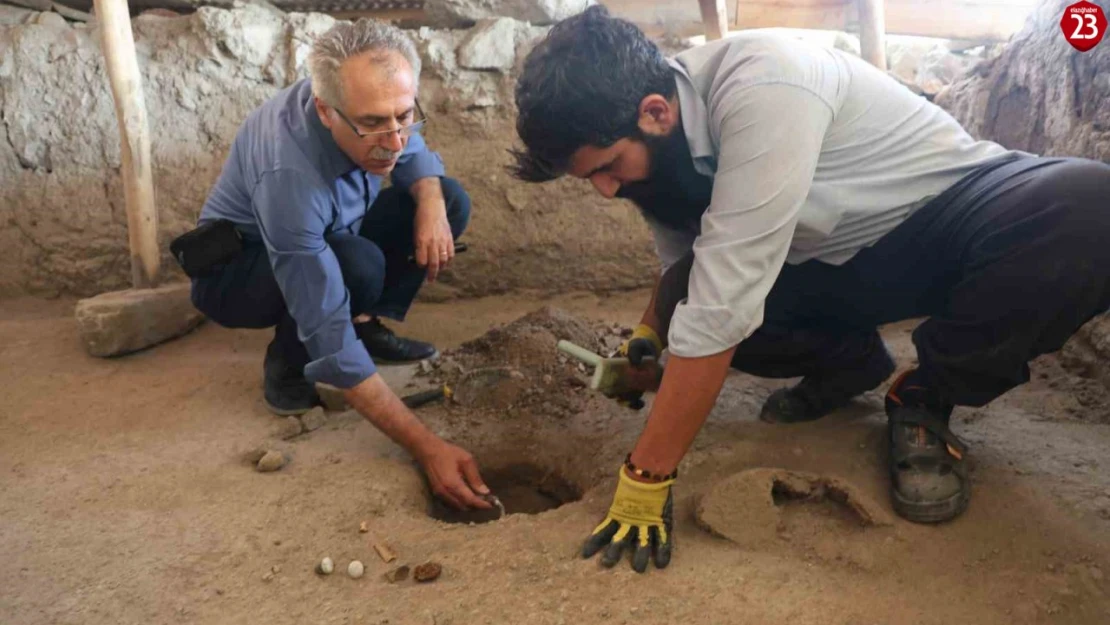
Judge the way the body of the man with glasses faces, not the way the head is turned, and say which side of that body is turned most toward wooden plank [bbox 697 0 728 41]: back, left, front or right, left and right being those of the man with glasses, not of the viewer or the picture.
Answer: left

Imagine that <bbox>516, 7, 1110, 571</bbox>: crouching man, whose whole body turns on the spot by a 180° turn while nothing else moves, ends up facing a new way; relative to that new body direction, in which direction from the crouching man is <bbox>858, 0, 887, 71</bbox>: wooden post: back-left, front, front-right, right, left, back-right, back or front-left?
front-left

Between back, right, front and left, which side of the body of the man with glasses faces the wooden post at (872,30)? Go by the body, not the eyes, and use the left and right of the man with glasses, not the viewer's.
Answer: left

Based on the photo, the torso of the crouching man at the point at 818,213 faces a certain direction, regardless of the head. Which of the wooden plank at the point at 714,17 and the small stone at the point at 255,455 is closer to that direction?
the small stone

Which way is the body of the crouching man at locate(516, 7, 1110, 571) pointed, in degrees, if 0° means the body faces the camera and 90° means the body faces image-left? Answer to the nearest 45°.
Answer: approximately 45°

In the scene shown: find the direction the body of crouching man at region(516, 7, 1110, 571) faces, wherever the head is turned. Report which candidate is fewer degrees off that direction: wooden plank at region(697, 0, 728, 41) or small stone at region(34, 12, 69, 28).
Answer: the small stone

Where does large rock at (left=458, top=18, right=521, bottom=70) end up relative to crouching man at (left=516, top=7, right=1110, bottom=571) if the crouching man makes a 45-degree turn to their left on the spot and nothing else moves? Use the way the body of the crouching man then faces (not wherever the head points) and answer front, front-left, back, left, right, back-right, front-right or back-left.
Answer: back-right

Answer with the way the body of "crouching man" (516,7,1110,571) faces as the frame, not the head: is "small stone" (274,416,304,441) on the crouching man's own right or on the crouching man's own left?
on the crouching man's own right

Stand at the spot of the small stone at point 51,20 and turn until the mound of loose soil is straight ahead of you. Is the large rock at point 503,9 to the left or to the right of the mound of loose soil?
left

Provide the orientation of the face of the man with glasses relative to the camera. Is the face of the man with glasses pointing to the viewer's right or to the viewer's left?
to the viewer's right

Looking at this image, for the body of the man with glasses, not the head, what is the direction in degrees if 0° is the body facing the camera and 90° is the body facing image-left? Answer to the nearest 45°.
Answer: approximately 315°

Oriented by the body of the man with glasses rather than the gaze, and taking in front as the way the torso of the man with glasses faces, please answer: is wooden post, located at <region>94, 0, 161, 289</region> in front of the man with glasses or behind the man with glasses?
behind

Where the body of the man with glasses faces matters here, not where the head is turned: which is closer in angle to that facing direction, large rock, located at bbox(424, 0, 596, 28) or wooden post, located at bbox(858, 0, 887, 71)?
the wooden post
